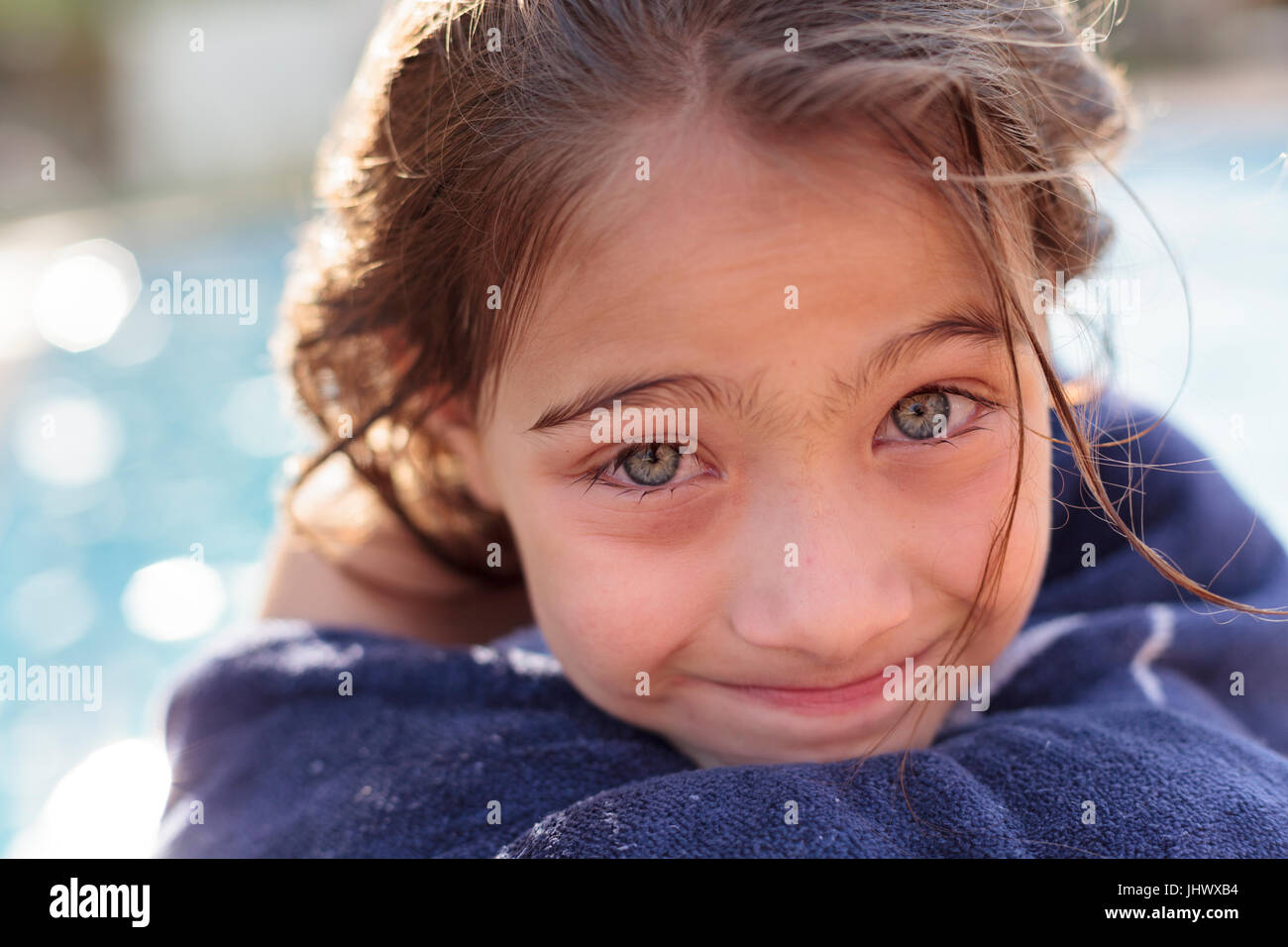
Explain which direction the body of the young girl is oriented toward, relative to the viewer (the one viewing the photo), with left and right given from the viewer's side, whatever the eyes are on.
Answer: facing the viewer
